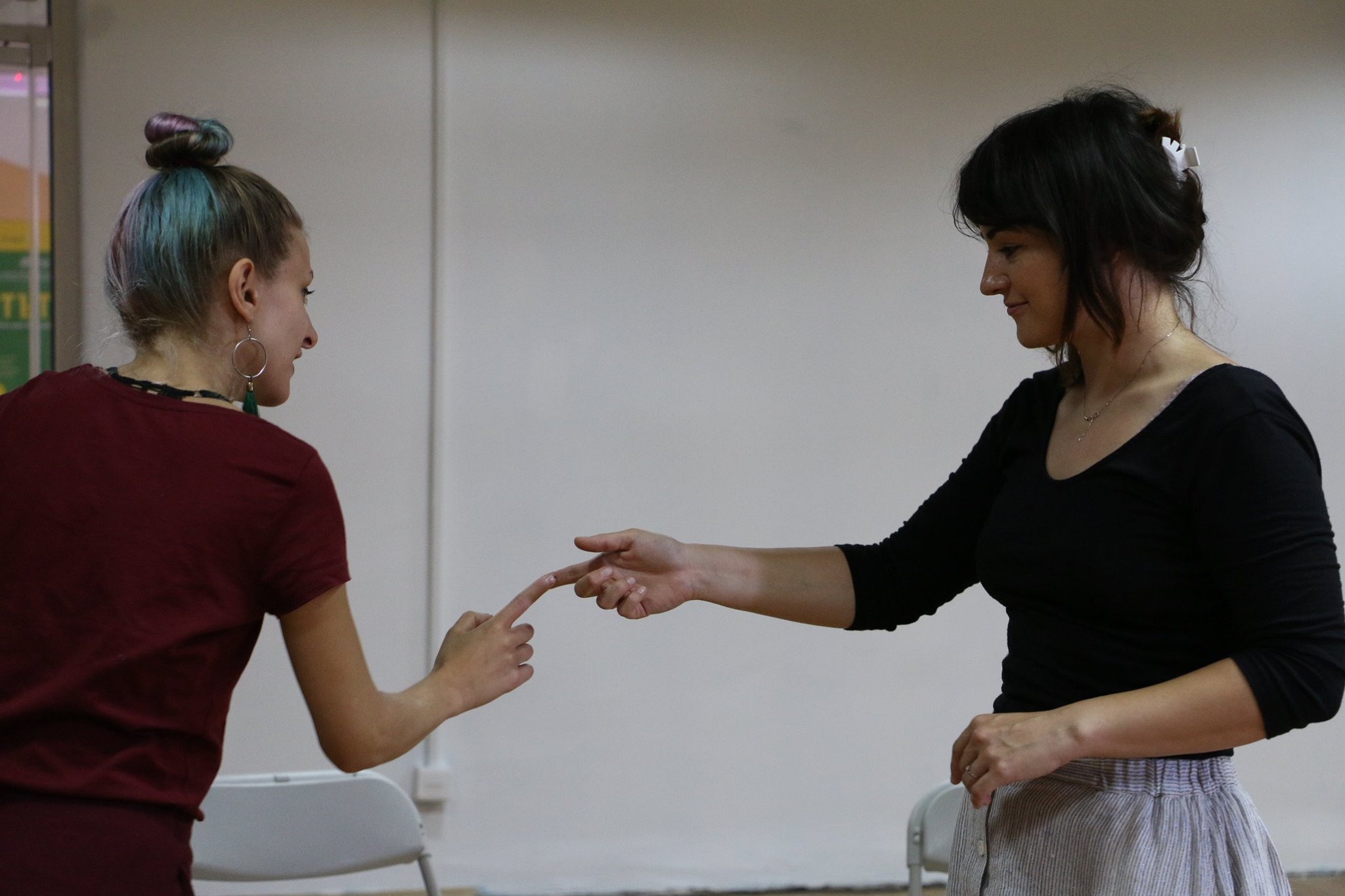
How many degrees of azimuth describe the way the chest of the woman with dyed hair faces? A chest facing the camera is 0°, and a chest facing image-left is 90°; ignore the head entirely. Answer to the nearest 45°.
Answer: approximately 225°

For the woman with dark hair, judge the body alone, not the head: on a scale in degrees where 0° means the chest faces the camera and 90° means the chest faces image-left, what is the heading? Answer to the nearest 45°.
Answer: approximately 45°

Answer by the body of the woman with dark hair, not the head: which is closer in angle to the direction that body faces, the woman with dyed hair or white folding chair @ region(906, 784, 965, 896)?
the woman with dyed hair

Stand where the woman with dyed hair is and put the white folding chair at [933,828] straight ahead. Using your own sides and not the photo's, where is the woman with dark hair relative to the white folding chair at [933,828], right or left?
right

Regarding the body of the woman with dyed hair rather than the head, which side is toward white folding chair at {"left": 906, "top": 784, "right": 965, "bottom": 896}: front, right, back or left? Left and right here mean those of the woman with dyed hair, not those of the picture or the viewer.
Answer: front

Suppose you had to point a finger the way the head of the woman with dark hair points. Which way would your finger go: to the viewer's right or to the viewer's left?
to the viewer's left

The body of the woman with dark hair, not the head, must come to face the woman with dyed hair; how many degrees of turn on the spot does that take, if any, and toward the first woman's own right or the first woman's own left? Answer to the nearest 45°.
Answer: approximately 45° to the first woman's own right

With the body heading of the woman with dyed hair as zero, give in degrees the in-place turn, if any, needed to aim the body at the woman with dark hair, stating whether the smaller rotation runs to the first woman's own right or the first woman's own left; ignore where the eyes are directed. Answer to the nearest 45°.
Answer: approximately 45° to the first woman's own right

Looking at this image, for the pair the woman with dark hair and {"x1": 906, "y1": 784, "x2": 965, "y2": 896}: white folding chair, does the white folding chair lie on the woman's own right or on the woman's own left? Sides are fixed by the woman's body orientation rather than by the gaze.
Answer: on the woman's own right
